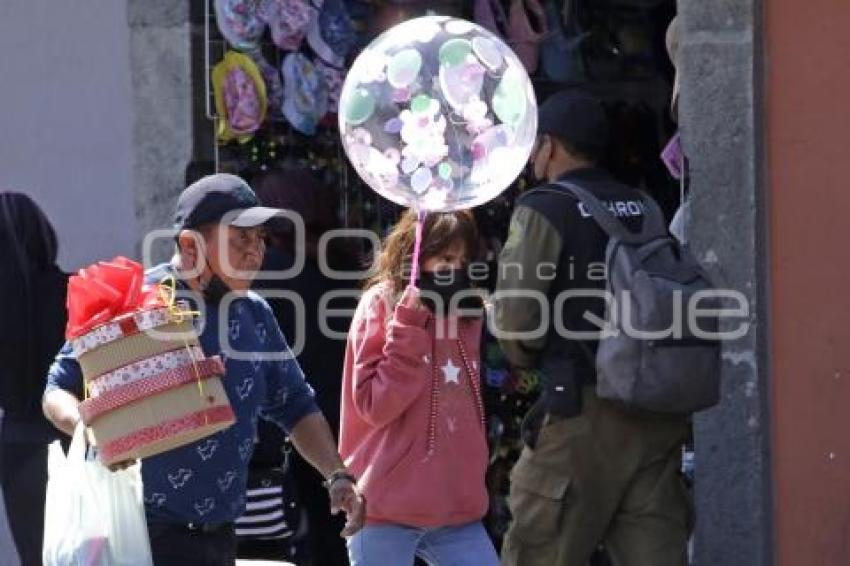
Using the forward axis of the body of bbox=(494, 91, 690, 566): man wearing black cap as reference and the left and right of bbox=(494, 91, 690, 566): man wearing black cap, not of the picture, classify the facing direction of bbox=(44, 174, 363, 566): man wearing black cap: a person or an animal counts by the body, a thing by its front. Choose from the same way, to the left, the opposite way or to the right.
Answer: the opposite way

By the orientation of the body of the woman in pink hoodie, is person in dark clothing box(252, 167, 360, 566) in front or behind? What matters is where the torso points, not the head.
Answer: behind

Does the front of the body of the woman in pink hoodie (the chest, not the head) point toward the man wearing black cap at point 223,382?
no

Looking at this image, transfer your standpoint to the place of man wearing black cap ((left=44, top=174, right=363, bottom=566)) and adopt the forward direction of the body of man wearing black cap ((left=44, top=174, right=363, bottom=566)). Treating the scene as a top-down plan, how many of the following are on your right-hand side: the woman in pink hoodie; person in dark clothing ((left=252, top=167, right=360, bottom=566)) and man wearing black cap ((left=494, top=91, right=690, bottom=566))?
0

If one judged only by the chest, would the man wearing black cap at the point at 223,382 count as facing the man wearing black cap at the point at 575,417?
no

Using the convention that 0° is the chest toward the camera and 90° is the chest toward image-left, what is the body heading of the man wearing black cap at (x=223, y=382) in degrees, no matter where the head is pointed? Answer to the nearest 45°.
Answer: approximately 315°

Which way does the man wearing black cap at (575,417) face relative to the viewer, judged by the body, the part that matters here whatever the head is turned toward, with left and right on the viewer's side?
facing away from the viewer and to the left of the viewer

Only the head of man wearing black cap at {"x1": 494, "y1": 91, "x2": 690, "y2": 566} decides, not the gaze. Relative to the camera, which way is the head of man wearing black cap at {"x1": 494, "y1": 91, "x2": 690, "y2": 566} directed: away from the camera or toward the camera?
away from the camera

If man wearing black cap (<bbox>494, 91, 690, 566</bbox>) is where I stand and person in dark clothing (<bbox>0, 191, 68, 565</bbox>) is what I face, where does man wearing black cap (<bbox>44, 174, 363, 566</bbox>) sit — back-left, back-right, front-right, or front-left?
front-left

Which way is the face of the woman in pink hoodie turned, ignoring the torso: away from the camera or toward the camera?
toward the camera

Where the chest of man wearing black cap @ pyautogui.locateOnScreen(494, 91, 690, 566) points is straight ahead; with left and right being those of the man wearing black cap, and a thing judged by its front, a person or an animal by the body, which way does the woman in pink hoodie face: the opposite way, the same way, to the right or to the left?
the opposite way

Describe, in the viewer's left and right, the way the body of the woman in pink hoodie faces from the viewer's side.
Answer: facing the viewer and to the right of the viewer

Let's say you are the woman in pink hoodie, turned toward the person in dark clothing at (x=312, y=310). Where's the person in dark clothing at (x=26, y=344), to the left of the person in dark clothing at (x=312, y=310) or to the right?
left

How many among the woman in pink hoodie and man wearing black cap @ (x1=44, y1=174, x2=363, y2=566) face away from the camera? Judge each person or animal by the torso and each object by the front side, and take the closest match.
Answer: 0

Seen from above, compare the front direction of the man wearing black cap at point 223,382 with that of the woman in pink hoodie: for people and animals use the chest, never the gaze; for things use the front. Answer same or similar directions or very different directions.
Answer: same or similar directions

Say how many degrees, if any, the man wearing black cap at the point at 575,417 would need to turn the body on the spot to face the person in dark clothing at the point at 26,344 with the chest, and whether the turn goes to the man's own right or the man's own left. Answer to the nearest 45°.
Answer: approximately 45° to the man's own left
